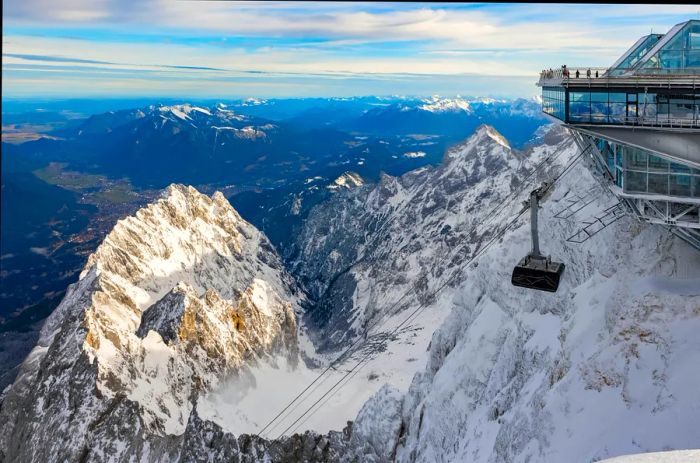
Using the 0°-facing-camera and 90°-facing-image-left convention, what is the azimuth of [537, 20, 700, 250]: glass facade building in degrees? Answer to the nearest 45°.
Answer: approximately 90°
